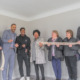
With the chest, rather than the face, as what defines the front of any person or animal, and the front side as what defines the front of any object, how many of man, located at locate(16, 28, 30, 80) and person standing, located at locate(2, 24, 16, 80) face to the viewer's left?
0

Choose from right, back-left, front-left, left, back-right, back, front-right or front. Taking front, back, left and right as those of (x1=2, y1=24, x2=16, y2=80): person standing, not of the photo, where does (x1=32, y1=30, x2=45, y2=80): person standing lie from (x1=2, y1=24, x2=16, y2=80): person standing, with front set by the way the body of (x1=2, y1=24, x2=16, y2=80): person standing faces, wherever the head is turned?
front-left

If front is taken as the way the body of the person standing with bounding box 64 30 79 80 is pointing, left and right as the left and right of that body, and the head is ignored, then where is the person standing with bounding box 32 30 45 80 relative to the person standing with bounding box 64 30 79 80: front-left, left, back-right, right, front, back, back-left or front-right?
front-right

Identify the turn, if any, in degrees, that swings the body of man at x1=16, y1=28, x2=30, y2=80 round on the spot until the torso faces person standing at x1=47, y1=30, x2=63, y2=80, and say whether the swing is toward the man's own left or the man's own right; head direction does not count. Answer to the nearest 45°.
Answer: approximately 45° to the man's own left

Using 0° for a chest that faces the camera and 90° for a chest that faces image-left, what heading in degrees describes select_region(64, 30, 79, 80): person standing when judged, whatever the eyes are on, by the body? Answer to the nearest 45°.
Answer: approximately 45°

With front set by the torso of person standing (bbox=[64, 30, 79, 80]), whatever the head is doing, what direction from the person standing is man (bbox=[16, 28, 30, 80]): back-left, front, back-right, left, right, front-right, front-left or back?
front-right

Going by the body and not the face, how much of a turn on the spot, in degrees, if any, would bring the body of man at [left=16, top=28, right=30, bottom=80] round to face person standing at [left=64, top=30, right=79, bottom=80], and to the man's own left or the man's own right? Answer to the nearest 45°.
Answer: approximately 45° to the man's own left

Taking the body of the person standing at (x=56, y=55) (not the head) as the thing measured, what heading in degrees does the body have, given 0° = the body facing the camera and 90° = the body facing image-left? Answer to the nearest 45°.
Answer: approximately 45°
